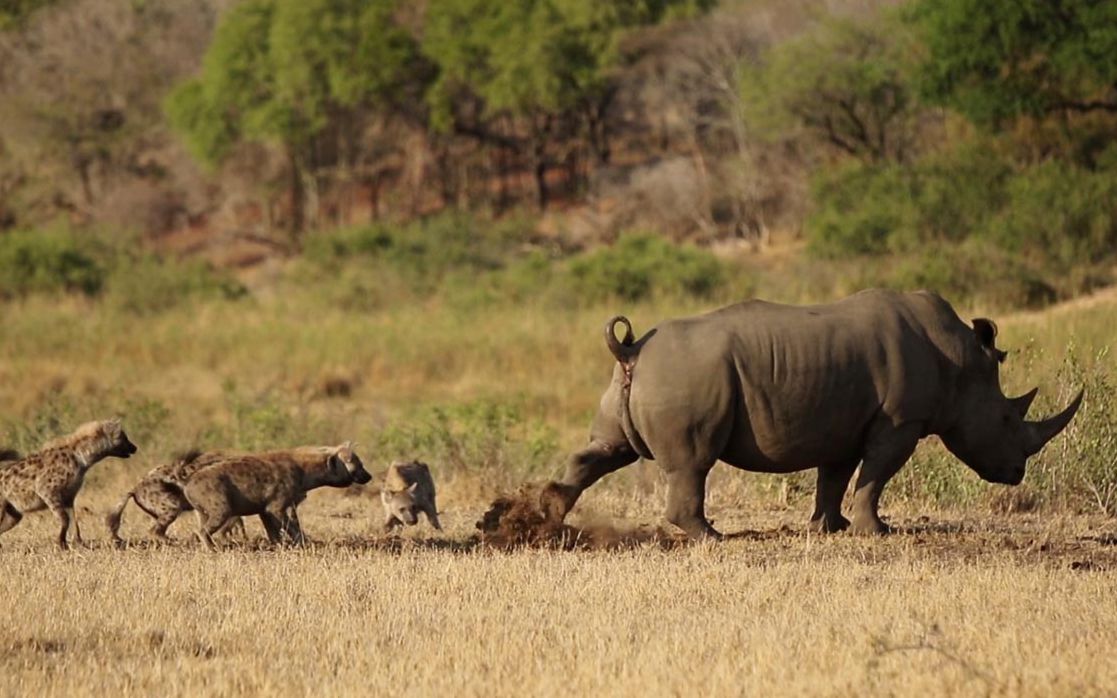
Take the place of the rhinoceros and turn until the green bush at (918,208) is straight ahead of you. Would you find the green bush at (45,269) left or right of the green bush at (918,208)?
left

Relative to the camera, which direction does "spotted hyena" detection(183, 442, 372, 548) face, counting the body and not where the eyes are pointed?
to the viewer's right

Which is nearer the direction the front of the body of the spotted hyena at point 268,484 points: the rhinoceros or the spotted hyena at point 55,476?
the rhinoceros

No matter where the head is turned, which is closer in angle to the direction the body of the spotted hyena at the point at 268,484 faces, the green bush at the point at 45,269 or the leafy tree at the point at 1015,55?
the leafy tree

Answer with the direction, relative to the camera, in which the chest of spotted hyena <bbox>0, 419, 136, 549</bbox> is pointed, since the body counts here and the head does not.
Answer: to the viewer's right

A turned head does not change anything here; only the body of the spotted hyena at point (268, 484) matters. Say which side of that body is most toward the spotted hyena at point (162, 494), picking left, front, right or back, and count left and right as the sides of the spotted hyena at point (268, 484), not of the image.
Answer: back

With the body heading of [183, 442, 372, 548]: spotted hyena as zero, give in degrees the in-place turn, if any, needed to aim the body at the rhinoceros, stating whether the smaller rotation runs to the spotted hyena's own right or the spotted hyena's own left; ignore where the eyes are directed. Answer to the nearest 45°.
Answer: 0° — it already faces it

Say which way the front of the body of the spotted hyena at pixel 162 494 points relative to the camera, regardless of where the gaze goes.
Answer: to the viewer's right

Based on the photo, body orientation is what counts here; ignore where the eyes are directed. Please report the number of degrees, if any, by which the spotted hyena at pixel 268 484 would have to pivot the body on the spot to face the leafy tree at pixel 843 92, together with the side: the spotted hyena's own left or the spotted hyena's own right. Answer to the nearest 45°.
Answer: approximately 45° to the spotted hyena's own left

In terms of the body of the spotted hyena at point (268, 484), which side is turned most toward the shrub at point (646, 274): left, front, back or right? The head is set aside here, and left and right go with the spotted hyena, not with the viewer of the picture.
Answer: left

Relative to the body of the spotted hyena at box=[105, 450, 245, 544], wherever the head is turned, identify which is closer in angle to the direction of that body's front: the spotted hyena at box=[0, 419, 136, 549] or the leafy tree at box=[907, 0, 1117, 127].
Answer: the leafy tree

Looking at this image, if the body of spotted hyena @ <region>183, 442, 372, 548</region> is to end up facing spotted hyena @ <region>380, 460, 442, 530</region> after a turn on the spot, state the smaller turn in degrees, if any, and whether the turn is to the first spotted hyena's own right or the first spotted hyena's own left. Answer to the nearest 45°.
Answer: approximately 45° to the first spotted hyena's own left
